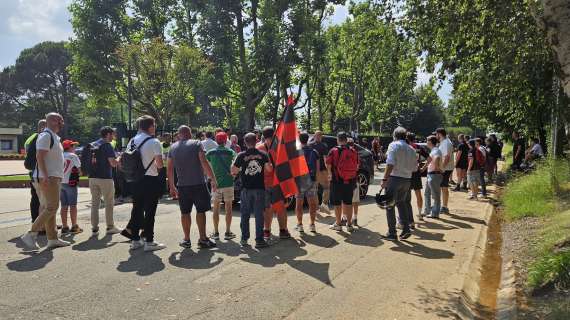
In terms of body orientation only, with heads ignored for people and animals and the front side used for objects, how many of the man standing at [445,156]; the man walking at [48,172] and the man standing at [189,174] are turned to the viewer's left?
1

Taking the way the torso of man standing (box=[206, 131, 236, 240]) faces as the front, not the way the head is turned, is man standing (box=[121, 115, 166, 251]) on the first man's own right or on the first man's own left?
on the first man's own left

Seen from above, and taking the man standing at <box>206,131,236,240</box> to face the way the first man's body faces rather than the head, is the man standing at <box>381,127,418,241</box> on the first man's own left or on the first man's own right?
on the first man's own right

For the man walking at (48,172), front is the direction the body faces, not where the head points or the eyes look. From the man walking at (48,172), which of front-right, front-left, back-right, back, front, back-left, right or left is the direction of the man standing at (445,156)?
front

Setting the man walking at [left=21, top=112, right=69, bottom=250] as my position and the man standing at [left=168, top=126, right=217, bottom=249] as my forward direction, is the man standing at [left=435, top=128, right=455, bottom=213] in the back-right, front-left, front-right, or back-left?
front-left

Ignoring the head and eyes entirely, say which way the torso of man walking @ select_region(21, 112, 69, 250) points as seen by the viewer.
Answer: to the viewer's right

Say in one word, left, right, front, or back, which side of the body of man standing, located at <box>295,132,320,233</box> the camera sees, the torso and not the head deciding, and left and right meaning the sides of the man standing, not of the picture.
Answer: back

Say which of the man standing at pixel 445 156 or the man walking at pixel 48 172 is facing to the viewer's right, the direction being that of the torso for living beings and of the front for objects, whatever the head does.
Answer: the man walking at pixel 48 172

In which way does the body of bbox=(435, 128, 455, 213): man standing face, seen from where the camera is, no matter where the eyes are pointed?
to the viewer's left

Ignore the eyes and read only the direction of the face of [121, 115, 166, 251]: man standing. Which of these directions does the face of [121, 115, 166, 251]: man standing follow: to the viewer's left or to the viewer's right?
to the viewer's right

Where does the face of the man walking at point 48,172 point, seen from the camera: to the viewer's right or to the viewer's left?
to the viewer's right

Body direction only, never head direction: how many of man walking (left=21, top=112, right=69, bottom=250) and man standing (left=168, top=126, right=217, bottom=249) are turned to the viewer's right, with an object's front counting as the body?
1

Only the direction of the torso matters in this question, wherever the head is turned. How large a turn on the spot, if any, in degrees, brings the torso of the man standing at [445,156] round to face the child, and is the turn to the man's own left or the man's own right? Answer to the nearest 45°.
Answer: approximately 45° to the man's own left

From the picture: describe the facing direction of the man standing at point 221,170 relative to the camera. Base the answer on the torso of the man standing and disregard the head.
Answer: away from the camera

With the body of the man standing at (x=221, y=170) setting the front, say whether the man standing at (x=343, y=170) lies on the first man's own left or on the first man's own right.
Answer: on the first man's own right

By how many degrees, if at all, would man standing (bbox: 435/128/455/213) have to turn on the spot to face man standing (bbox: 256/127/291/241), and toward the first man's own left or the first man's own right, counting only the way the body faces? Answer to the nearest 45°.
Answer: approximately 45° to the first man's own left

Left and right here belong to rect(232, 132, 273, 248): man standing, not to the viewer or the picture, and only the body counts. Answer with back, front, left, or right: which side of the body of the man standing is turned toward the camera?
back

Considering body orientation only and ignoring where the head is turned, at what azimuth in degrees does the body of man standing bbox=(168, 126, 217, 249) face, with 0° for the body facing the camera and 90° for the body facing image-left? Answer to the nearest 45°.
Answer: approximately 180°
